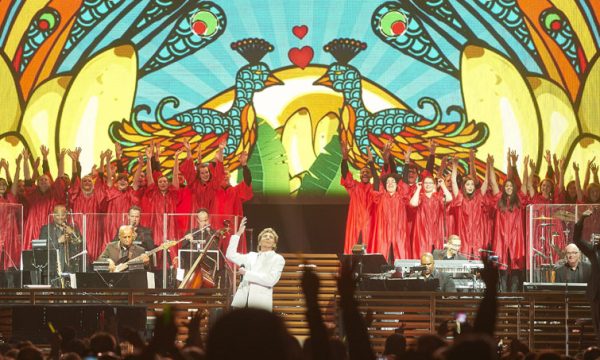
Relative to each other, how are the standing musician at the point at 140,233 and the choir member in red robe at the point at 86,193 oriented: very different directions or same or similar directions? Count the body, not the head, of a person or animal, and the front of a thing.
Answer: same or similar directions

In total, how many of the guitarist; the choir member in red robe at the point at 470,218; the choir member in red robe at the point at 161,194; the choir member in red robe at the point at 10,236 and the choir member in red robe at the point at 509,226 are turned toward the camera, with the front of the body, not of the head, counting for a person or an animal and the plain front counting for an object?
5

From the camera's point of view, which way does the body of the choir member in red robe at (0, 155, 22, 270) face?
toward the camera

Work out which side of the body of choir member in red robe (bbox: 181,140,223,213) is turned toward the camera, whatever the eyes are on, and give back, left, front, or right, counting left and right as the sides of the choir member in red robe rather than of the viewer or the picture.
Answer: front

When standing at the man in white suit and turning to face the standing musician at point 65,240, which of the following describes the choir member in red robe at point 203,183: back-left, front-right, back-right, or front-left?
front-right

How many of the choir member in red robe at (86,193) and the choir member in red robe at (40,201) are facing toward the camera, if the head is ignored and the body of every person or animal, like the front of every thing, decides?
2

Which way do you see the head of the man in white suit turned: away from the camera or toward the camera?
toward the camera

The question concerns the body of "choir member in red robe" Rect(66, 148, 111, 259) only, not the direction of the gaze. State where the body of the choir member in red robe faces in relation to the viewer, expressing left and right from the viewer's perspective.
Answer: facing the viewer

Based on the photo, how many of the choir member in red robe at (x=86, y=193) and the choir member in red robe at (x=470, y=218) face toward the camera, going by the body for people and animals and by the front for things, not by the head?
2

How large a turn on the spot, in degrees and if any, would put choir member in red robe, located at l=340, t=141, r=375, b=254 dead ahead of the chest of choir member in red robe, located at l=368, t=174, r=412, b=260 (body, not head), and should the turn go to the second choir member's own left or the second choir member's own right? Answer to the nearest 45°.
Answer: approximately 90° to the second choir member's own right

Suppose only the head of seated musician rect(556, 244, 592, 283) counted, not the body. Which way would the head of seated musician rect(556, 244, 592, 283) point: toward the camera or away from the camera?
toward the camera

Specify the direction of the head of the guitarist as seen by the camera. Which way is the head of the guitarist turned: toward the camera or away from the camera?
toward the camera

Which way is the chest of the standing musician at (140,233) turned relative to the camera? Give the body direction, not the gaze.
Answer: toward the camera

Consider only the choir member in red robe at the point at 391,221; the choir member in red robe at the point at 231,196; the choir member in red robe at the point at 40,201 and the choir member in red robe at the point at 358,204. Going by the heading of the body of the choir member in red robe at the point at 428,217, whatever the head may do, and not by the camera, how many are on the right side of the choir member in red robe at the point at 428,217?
4

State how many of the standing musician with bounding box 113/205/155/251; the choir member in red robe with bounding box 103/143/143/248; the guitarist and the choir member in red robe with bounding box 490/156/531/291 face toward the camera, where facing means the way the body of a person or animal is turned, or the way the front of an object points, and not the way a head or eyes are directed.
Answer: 4
